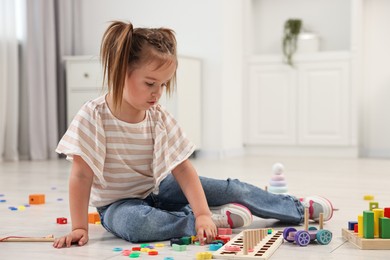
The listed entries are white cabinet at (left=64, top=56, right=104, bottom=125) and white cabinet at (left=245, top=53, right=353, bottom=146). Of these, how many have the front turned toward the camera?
2

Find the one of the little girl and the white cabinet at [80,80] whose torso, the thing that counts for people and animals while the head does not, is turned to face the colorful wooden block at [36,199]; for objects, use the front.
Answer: the white cabinet

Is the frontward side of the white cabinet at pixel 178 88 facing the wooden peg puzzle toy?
yes

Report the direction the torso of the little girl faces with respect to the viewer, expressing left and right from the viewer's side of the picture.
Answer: facing the viewer and to the right of the viewer

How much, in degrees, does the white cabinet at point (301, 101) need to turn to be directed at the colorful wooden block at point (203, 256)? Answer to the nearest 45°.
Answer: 0° — it already faces it

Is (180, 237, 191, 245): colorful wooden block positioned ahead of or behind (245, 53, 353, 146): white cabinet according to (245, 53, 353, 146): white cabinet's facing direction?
ahead

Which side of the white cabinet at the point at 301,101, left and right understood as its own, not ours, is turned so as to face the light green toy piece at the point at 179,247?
front

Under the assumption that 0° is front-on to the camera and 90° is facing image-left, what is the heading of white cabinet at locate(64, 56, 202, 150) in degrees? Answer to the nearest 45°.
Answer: approximately 0°

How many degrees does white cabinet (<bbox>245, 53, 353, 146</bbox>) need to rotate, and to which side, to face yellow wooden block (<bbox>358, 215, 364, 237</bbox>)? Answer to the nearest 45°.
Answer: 0° — it already faces it

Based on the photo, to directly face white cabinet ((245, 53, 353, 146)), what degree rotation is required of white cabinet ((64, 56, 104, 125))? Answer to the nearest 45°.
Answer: approximately 90° to its left

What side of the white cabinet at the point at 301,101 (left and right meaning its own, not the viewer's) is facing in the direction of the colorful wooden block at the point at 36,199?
front
